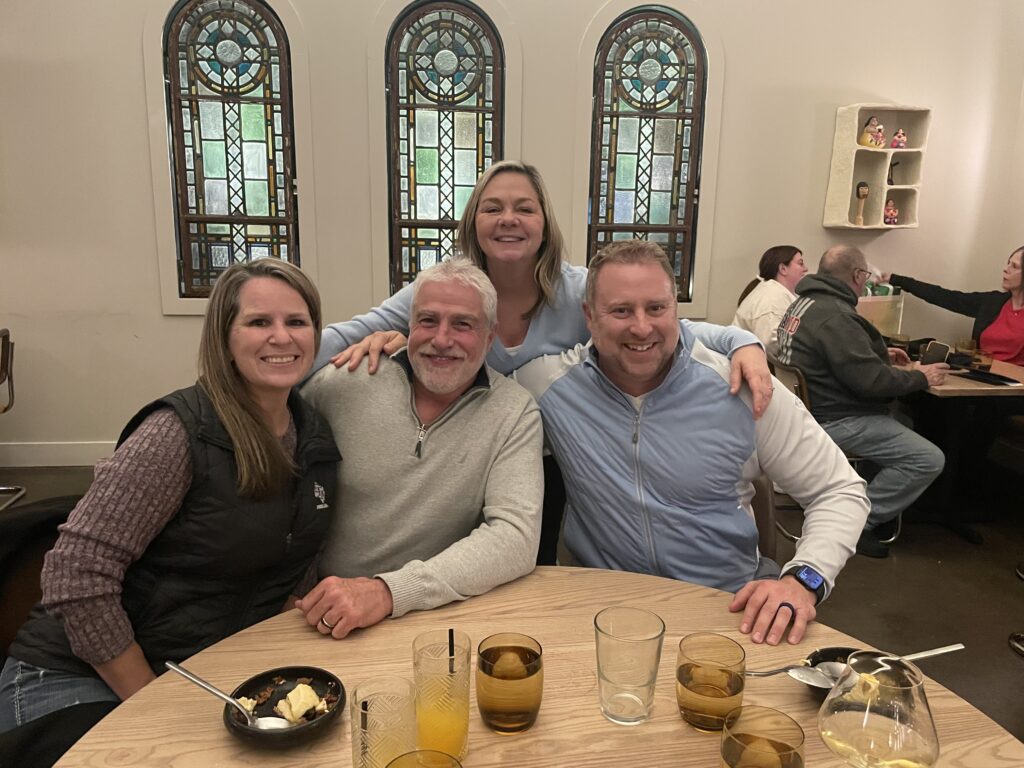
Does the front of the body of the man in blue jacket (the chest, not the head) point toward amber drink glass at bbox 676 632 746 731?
yes

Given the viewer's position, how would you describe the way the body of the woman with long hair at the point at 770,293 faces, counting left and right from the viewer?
facing to the right of the viewer

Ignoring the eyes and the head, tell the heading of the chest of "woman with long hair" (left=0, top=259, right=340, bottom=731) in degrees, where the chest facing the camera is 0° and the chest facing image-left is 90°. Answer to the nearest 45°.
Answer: approximately 315°

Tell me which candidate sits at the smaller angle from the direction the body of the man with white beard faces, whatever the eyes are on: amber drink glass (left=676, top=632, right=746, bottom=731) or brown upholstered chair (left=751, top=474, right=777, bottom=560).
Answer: the amber drink glass

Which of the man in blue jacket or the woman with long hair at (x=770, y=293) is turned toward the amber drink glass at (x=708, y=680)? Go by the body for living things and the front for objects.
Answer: the man in blue jacket

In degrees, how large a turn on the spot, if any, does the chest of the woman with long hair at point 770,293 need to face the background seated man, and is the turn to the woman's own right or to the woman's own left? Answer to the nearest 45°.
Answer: approximately 45° to the woman's own right

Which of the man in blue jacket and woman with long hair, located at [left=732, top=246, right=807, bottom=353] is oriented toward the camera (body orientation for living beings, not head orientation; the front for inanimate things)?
the man in blue jacket

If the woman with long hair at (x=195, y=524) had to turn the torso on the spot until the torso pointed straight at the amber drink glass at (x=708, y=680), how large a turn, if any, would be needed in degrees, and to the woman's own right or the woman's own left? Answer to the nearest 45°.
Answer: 0° — they already face it

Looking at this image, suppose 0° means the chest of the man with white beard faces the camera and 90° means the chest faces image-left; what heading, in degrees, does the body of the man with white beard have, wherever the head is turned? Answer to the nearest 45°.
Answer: approximately 0°

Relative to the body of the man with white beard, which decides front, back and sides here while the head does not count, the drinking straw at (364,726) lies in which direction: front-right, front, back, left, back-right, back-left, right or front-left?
front

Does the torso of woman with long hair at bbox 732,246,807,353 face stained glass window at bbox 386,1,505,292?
no

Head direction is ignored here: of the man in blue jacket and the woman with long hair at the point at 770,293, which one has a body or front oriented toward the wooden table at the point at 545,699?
the man in blue jacket

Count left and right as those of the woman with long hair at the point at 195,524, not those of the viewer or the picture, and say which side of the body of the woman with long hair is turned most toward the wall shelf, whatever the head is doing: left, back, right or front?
left

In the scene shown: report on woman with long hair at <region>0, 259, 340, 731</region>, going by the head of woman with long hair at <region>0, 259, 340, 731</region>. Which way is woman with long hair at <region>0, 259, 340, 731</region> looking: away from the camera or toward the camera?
toward the camera

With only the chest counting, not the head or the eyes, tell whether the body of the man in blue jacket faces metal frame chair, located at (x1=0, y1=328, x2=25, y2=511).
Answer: no

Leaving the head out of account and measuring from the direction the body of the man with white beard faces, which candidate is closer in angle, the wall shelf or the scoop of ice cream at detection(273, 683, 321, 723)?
the scoop of ice cream

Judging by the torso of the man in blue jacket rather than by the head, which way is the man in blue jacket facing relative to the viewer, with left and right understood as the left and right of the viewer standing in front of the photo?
facing the viewer
